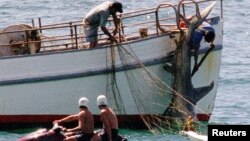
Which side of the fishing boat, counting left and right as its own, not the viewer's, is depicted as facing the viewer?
right
